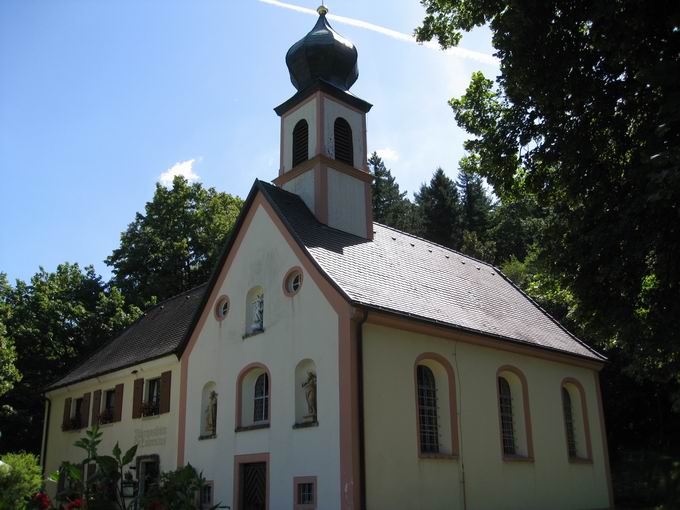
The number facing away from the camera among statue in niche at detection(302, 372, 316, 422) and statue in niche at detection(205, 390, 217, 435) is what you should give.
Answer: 0

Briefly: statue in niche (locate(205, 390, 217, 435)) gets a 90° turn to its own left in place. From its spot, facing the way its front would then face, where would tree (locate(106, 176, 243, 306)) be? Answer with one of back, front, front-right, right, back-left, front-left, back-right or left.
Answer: back-left

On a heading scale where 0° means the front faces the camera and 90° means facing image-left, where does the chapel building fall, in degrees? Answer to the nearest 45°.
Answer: approximately 45°

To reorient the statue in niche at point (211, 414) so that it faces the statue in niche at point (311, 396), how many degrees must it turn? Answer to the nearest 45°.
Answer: approximately 90° to its left

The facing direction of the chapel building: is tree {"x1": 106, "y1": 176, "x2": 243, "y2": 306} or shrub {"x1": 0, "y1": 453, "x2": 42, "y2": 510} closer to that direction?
the shrub

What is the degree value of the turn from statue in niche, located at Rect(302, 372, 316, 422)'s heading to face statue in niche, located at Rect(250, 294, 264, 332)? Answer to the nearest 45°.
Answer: approximately 90° to its right

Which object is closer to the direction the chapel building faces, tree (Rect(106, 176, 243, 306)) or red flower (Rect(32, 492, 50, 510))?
the red flower

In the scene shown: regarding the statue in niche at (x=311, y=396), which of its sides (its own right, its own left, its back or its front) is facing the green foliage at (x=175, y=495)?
front

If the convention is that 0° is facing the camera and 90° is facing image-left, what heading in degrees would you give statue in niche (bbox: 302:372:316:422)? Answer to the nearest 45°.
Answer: approximately 45°

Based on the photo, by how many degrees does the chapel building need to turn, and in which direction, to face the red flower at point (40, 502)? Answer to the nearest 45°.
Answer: approximately 45° to its left

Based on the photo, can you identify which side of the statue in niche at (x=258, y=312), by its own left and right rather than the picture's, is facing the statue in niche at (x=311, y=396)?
left
